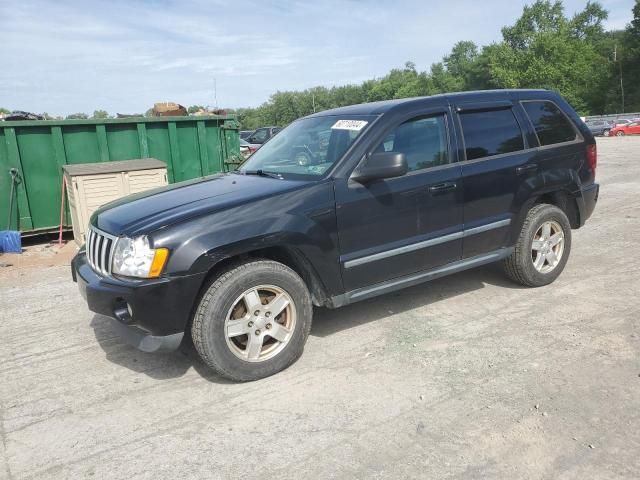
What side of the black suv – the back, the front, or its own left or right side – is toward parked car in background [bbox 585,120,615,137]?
back

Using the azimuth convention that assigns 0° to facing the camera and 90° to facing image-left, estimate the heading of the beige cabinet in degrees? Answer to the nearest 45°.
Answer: approximately 0°

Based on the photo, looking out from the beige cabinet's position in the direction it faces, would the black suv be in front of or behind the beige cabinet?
in front

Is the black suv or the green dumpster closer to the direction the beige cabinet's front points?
the black suv

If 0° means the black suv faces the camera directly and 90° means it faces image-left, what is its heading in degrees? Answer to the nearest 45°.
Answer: approximately 45°

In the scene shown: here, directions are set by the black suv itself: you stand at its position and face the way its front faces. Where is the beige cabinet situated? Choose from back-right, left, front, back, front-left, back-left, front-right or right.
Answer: right

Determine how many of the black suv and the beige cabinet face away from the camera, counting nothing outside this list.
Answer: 0

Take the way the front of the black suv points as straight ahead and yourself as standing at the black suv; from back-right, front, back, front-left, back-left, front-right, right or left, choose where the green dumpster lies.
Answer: right

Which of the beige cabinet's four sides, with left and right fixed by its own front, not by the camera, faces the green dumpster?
back
